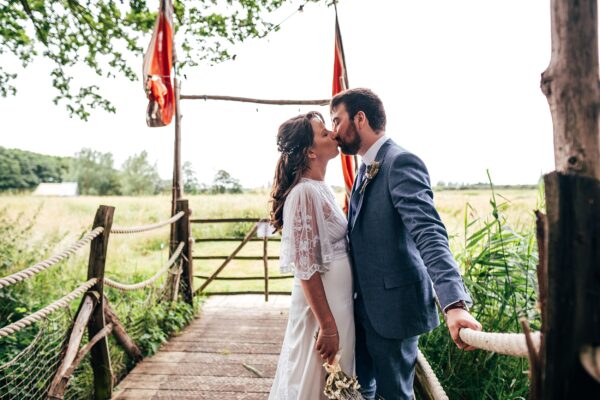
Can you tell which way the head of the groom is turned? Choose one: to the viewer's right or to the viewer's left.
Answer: to the viewer's left

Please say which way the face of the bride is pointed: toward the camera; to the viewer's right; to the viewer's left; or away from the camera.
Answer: to the viewer's right

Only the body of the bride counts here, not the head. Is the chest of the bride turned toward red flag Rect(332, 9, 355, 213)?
no

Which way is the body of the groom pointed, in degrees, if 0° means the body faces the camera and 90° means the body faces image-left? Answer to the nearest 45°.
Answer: approximately 90°

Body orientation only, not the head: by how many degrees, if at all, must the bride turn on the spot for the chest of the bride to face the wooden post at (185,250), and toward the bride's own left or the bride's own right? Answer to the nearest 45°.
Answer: approximately 135° to the bride's own left

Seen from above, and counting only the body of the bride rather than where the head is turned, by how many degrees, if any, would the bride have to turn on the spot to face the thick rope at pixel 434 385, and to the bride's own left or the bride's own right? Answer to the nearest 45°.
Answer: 0° — they already face it

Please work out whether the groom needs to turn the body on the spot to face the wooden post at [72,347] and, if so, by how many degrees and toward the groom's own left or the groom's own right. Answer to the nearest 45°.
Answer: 0° — they already face it

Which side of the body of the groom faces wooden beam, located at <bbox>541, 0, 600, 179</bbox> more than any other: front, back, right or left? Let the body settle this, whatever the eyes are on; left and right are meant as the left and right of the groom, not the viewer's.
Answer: left

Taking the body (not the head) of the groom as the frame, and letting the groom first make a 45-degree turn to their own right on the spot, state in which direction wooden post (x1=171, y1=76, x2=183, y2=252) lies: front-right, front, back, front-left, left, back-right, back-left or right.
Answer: front

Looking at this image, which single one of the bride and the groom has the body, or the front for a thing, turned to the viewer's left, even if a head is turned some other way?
the groom

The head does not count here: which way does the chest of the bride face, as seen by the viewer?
to the viewer's right

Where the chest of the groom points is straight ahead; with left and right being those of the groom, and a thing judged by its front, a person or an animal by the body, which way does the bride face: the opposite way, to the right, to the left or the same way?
the opposite way

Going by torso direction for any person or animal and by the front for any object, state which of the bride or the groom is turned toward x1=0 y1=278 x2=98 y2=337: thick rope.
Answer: the groom

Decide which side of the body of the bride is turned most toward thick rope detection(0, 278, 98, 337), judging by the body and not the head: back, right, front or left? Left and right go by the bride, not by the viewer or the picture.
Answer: back

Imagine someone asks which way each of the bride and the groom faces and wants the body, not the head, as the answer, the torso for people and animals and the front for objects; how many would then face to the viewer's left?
1

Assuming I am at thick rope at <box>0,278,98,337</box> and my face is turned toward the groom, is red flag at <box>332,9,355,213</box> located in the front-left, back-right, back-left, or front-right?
front-left

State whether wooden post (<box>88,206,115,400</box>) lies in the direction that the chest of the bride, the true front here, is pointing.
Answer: no
